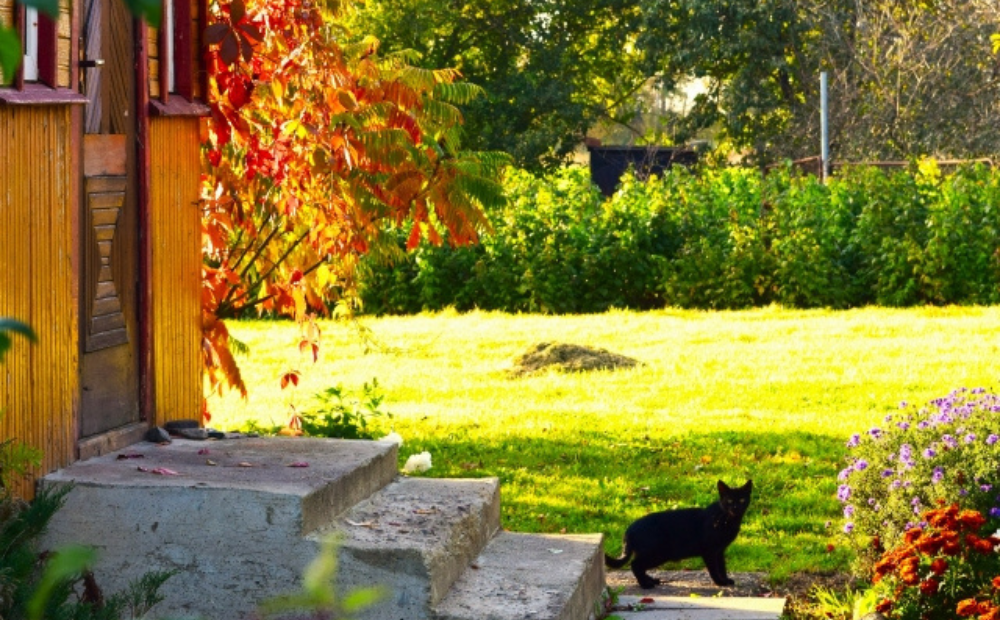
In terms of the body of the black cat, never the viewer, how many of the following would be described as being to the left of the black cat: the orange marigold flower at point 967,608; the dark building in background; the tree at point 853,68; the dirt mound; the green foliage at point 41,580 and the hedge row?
4

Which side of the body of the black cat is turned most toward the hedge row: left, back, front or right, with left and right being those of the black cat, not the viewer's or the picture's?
left

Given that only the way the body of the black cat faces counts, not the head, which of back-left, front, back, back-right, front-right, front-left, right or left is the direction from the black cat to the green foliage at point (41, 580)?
back-right

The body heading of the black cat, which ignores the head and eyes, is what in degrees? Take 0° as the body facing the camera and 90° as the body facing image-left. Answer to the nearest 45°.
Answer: approximately 270°

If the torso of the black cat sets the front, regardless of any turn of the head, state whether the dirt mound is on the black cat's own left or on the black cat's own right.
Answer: on the black cat's own left

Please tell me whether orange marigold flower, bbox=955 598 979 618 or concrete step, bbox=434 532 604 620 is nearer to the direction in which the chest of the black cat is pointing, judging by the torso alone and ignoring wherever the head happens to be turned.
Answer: the orange marigold flower

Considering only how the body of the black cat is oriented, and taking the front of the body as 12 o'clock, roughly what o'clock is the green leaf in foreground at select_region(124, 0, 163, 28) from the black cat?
The green leaf in foreground is roughly at 3 o'clock from the black cat.

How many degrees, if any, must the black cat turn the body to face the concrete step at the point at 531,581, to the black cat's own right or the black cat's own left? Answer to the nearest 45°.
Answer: approximately 135° to the black cat's own right

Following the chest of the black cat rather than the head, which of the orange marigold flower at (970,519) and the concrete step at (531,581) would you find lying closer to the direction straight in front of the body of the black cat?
the orange marigold flower

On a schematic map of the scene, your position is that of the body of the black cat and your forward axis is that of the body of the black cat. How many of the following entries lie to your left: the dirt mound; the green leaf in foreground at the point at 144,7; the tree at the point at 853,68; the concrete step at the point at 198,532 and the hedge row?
3

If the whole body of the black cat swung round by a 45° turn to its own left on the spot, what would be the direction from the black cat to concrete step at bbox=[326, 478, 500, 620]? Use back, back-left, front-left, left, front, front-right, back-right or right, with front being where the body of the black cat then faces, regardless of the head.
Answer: back

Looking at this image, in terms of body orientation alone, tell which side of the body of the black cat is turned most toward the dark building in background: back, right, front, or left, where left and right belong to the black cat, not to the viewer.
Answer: left

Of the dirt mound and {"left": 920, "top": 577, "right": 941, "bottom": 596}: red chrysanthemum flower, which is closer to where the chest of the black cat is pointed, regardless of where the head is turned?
the red chrysanthemum flower

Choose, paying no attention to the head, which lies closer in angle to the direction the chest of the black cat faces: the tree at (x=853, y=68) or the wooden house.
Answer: the tree

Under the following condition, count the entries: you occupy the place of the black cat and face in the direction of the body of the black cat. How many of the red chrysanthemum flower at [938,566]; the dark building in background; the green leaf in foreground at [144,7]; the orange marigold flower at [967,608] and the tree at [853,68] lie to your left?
2
